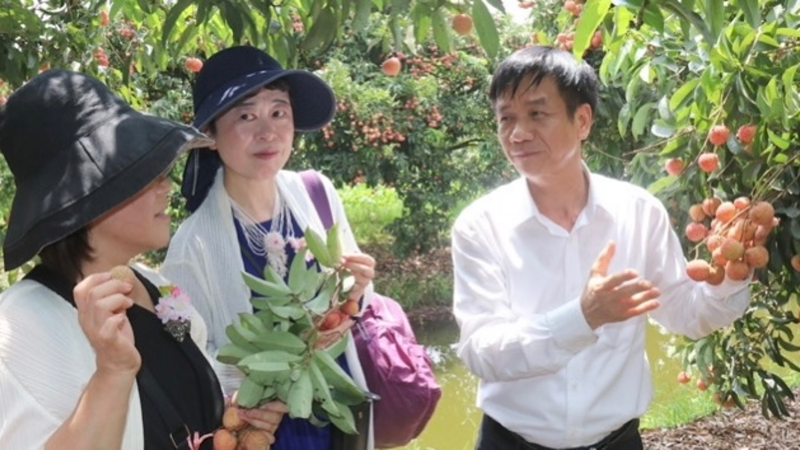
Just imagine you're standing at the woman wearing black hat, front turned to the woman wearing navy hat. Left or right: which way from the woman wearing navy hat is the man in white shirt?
right

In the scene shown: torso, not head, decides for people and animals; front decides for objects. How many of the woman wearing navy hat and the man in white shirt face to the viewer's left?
0

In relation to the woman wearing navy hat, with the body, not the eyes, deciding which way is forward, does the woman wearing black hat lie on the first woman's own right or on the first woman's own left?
on the first woman's own right

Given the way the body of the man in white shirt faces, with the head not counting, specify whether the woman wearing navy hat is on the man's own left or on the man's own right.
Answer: on the man's own right

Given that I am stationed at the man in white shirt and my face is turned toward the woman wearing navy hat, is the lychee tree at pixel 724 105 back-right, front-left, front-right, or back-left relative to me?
back-right

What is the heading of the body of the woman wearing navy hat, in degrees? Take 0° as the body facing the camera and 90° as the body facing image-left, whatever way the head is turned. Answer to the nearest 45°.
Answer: approximately 315°

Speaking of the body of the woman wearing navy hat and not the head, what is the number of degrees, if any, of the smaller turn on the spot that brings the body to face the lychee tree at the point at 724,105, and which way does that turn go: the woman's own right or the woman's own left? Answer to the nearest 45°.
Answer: approximately 45° to the woman's own left

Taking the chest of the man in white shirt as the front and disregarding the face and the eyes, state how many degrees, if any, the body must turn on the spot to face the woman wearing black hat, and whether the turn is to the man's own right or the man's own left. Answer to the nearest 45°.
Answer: approximately 45° to the man's own right

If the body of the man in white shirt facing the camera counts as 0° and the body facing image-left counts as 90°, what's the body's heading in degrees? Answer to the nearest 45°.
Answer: approximately 0°
